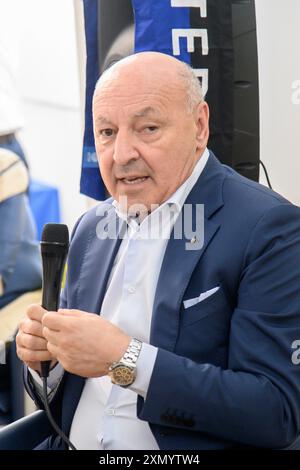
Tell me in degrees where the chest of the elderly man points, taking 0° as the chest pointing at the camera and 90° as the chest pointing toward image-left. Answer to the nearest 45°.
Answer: approximately 45°

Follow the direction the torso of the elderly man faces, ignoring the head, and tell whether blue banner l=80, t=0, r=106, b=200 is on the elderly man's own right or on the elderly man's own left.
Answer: on the elderly man's own right

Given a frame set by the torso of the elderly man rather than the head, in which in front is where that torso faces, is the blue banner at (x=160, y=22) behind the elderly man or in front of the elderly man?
behind
